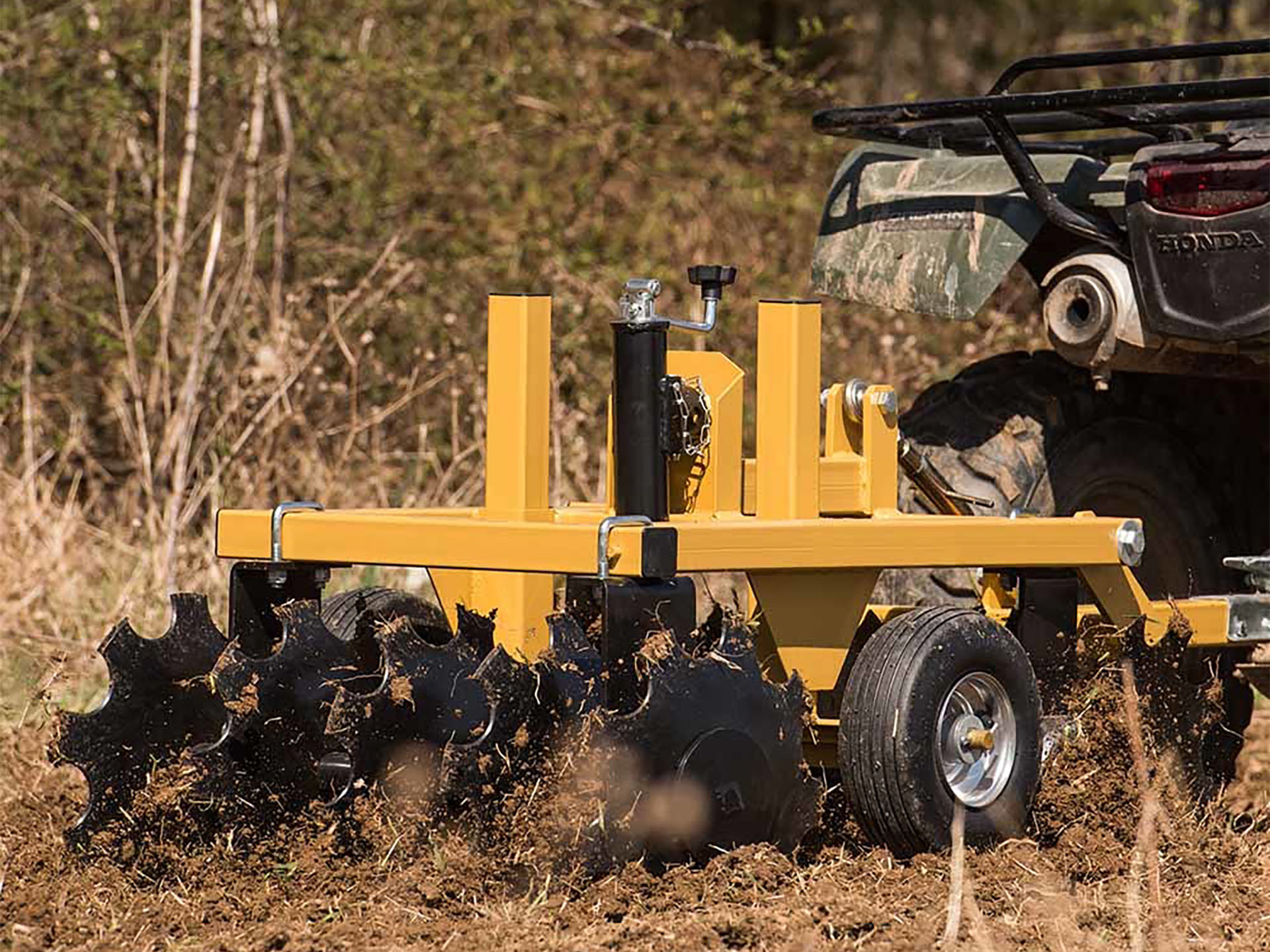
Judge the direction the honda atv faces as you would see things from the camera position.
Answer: facing away from the viewer and to the right of the viewer

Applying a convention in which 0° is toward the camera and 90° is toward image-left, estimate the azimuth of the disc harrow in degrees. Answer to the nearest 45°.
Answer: approximately 225°

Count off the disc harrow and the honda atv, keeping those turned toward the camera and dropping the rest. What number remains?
0

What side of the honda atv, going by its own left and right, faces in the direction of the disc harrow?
back

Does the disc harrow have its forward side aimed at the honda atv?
yes
